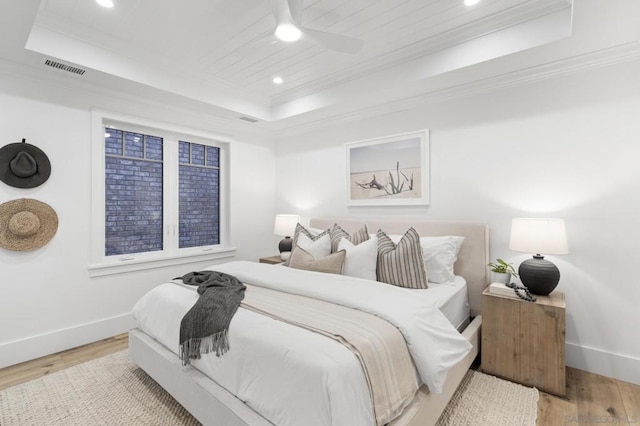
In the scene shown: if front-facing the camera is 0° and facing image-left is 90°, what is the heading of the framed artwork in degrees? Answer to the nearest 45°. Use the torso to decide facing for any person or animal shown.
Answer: approximately 45°

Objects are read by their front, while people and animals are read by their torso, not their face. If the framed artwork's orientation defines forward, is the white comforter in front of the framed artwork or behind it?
in front

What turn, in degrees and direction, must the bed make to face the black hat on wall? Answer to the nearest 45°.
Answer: approximately 45° to its right

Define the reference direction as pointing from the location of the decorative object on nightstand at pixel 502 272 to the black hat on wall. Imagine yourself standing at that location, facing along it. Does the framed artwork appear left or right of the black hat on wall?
right

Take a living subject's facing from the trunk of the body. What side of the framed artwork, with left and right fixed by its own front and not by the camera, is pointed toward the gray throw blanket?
front

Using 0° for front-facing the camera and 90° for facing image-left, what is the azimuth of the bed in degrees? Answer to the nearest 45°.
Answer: approximately 45°

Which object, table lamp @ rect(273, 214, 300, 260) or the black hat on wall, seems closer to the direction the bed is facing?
the black hat on wall

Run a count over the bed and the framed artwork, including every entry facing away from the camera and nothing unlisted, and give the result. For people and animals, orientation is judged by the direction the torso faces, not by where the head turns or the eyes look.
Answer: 0
